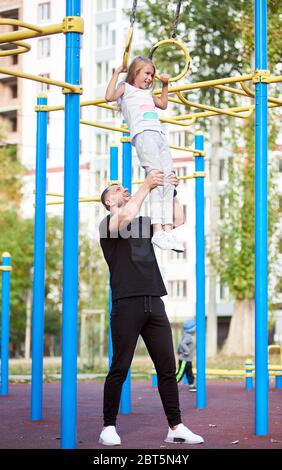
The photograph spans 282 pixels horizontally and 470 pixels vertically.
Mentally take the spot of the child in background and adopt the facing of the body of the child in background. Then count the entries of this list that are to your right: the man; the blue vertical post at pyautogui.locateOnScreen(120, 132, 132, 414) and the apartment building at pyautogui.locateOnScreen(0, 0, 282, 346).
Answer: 2

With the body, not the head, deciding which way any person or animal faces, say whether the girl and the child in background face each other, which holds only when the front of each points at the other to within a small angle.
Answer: no

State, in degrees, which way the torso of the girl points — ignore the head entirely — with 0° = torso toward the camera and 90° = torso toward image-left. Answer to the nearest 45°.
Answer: approximately 315°

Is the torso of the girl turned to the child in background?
no

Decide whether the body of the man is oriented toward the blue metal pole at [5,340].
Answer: no

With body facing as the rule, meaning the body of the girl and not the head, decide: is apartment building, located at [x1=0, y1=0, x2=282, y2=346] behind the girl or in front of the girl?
behind

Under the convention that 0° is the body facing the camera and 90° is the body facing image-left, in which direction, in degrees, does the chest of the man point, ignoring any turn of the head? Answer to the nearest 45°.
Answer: approximately 315°

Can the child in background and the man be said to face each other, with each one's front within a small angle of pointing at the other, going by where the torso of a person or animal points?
no
